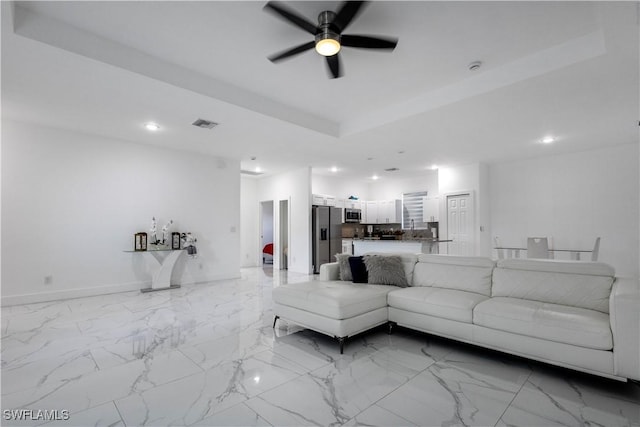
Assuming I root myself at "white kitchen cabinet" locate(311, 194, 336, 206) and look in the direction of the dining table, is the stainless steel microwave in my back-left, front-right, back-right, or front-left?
front-left

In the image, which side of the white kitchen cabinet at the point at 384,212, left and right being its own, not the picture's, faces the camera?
front

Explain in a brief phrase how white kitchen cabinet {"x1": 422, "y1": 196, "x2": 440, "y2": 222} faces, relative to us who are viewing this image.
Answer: facing the viewer

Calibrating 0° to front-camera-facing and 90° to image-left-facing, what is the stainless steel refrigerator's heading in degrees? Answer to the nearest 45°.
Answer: approximately 315°

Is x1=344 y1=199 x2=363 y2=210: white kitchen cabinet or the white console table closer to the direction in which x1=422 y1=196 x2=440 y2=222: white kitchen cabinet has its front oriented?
the white console table

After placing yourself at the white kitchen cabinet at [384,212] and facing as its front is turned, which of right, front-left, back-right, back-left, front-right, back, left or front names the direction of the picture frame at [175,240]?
front-right

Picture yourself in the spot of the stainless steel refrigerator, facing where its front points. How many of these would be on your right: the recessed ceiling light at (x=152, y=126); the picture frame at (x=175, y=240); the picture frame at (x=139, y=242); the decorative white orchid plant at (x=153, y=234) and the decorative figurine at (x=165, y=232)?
5

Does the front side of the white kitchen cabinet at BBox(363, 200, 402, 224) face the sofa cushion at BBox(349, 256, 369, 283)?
yes

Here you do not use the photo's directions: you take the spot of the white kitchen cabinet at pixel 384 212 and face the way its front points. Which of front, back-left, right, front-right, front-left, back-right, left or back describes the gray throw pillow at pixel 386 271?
front

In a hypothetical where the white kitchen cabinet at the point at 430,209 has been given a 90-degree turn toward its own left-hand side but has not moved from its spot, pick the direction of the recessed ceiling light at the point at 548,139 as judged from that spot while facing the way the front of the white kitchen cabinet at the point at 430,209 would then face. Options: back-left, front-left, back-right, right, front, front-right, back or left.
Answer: front-right

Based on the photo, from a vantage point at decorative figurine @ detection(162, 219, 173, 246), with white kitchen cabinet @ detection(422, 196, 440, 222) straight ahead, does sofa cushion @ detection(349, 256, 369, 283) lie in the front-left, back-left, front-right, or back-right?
front-right

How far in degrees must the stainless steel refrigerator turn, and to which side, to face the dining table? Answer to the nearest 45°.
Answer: approximately 45° to its left

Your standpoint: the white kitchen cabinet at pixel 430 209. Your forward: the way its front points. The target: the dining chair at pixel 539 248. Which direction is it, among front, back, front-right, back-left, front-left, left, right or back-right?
front-left

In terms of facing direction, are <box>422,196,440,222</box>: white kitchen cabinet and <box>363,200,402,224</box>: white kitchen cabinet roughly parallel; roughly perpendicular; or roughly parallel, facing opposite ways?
roughly parallel

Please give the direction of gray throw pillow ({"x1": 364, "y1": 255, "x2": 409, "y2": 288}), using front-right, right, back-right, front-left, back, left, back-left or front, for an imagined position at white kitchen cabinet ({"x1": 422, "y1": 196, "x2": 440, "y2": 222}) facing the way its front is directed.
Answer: front
